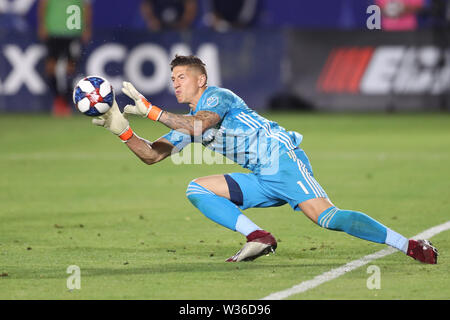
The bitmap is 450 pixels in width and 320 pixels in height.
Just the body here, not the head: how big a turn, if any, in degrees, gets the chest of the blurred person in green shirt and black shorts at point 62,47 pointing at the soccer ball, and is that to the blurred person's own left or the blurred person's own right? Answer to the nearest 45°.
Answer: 0° — they already face it

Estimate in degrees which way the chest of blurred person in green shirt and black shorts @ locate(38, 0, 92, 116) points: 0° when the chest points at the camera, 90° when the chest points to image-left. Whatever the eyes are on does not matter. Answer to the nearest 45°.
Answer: approximately 0°

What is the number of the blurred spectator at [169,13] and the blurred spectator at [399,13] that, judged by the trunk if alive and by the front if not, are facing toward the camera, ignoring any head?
2

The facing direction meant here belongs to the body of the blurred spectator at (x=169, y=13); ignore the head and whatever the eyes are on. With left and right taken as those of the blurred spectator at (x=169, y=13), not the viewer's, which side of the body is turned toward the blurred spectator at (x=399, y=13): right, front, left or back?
left

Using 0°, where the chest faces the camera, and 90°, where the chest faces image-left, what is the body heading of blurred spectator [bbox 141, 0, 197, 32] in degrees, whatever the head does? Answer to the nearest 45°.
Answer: approximately 0°

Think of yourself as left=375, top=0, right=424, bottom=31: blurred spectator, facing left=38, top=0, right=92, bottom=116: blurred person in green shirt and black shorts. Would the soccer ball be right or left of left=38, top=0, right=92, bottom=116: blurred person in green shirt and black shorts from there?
left

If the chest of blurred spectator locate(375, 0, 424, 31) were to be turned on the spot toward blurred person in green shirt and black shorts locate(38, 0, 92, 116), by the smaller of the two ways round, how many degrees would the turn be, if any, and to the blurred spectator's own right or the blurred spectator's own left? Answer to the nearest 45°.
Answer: approximately 45° to the blurred spectator's own right

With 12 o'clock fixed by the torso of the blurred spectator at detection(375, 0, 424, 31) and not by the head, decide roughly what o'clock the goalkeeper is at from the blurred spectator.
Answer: The goalkeeper is roughly at 12 o'clock from the blurred spectator.

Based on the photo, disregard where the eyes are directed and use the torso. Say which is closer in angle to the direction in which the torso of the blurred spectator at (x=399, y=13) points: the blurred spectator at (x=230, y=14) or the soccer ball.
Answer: the soccer ball
